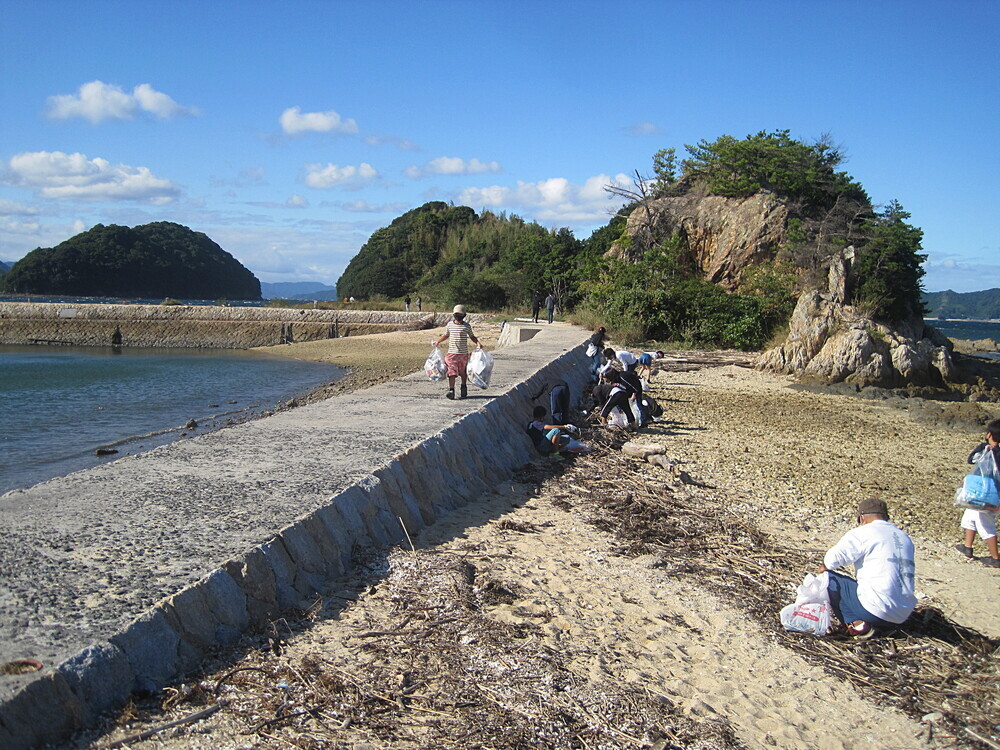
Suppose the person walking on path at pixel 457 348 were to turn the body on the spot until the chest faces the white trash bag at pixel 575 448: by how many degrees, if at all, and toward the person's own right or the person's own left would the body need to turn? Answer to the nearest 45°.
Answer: approximately 90° to the person's own left

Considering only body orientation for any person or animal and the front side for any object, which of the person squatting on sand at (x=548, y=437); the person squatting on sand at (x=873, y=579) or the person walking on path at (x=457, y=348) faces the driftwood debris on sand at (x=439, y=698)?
the person walking on path

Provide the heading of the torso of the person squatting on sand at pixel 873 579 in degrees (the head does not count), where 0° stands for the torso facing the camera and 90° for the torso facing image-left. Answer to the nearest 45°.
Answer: approximately 135°

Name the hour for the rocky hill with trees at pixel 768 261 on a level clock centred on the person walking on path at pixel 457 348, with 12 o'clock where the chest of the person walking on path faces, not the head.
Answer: The rocky hill with trees is roughly at 7 o'clock from the person walking on path.

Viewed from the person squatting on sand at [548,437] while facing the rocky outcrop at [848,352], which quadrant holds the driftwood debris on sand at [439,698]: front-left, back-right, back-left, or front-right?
back-right
